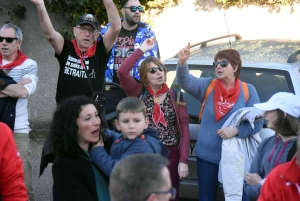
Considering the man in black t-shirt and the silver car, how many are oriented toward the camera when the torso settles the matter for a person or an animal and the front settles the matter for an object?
1

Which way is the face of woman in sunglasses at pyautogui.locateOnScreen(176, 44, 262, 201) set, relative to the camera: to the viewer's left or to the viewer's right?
to the viewer's left

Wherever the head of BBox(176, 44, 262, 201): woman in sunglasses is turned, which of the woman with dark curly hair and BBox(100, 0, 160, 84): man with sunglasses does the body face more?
the woman with dark curly hair

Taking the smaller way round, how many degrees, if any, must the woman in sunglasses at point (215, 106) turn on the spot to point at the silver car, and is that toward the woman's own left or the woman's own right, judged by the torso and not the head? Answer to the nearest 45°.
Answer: approximately 180°
